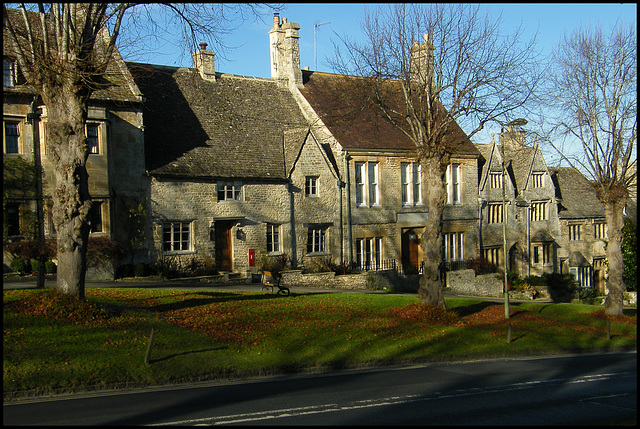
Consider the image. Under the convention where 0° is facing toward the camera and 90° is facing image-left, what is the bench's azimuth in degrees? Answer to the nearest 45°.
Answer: approximately 315°

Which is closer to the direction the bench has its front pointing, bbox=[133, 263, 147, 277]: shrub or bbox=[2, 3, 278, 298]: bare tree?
the bare tree

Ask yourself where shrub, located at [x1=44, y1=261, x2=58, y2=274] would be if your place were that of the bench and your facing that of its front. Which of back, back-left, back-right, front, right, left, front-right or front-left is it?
back-right

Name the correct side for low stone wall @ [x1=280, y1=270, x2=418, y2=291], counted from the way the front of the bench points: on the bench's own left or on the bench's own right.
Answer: on the bench's own left

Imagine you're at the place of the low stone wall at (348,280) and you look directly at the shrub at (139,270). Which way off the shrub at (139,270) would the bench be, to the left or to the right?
left

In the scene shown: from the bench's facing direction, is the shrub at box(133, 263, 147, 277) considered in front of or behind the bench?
behind

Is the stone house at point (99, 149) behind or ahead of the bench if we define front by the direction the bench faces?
behind

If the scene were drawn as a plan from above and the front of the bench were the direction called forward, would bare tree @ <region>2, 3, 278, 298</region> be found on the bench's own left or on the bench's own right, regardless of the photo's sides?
on the bench's own right
